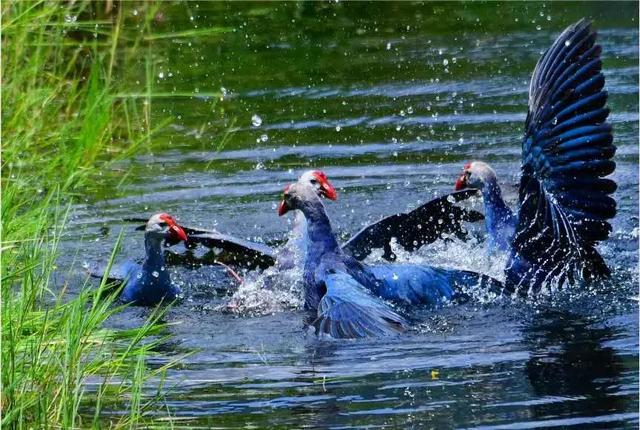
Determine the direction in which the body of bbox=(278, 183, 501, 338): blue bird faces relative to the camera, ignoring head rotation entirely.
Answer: to the viewer's left

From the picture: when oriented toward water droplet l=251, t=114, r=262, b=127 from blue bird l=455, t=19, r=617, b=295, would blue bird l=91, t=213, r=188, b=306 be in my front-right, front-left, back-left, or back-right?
front-left

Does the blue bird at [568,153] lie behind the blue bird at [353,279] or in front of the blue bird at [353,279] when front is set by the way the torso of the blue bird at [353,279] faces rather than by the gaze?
behind

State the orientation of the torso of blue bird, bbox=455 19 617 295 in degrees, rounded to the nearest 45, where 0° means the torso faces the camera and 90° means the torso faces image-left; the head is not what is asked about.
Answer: approximately 90°

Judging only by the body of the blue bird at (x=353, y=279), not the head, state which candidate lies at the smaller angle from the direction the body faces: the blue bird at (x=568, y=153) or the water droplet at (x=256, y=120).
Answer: the water droplet

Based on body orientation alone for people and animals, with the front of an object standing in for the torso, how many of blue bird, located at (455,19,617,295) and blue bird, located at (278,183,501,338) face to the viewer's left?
2

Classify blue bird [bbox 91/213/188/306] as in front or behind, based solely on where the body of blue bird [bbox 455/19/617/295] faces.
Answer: in front

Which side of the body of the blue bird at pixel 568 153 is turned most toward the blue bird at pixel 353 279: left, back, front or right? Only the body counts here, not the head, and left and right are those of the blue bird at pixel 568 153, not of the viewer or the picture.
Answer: front

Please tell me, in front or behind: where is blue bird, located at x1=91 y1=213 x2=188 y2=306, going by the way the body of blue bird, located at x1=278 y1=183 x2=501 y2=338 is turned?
in front

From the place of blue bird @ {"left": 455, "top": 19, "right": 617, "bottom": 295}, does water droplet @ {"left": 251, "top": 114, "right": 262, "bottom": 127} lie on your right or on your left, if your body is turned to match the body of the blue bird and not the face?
on your right
